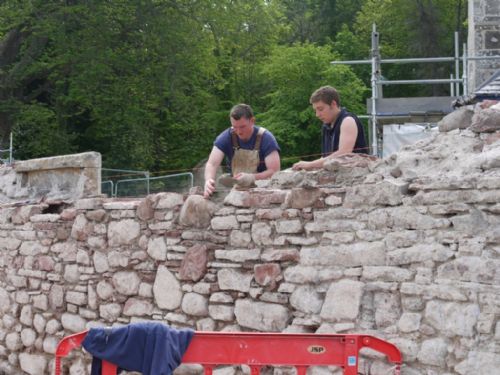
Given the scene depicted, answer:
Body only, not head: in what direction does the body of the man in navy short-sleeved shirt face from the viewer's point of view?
toward the camera

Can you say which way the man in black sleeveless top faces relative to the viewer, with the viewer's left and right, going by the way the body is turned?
facing the viewer and to the left of the viewer

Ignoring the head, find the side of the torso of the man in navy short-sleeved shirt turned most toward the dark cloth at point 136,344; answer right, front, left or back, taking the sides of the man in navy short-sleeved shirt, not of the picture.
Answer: front

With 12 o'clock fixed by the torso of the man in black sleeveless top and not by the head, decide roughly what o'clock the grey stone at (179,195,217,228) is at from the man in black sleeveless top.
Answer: The grey stone is roughly at 12 o'clock from the man in black sleeveless top.

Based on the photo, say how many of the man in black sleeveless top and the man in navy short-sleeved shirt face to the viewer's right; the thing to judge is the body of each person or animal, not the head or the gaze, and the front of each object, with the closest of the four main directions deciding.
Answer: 0

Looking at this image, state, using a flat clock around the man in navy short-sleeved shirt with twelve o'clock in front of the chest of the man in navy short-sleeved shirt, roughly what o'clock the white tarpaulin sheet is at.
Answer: The white tarpaulin sheet is roughly at 7 o'clock from the man in navy short-sleeved shirt.

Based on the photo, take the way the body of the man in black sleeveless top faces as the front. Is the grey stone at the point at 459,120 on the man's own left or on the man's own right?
on the man's own left

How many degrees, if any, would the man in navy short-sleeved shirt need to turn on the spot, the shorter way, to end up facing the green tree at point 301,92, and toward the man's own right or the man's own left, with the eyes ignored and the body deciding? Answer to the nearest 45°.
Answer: approximately 180°

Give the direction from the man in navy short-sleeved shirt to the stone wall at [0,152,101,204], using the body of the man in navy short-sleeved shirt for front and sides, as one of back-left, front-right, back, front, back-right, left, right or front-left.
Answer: back-right

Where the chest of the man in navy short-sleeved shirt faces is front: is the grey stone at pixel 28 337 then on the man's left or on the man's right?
on the man's right

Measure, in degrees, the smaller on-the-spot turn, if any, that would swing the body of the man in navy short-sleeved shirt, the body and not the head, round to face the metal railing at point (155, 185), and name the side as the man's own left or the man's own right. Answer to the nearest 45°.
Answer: approximately 135° to the man's own right

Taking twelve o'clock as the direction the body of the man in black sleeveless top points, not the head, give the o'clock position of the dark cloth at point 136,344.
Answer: The dark cloth is roughly at 12 o'clock from the man in black sleeveless top.

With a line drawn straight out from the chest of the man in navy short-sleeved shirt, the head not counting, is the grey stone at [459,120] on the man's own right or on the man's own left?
on the man's own left
